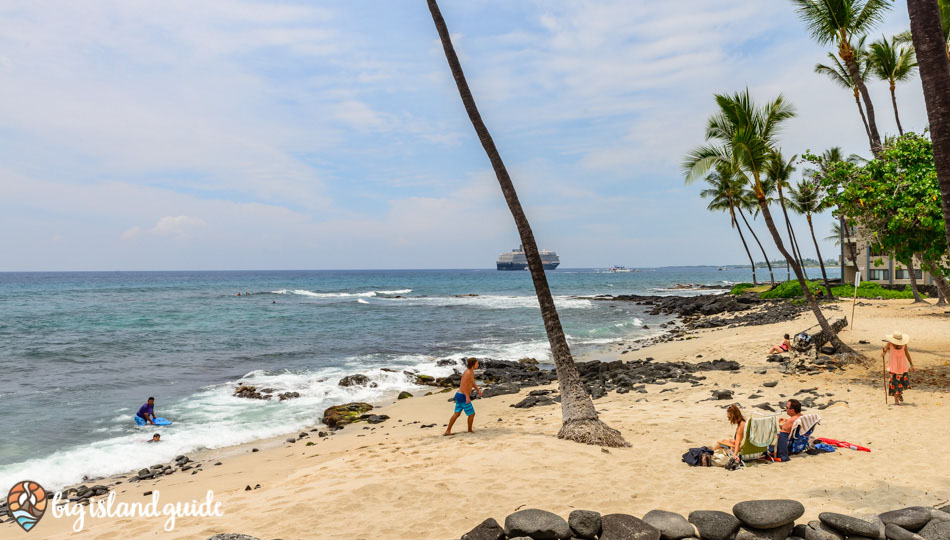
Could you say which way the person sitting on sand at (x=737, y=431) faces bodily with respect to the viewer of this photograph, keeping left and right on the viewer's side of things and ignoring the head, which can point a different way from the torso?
facing to the left of the viewer

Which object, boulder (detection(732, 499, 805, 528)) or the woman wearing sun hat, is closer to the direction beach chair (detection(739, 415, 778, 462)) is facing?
the woman wearing sun hat

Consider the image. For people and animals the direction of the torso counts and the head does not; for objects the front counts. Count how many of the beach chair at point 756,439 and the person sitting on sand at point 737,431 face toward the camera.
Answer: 0

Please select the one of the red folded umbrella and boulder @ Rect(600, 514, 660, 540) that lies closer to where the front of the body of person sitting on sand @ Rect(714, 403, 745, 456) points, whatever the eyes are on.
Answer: the boulder

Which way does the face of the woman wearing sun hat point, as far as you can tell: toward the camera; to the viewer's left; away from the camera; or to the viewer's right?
toward the camera

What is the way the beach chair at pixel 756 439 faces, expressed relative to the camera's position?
facing away from the viewer and to the left of the viewer

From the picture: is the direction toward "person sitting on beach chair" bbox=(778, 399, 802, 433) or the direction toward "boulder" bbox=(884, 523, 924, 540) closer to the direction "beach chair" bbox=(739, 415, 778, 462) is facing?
the person sitting on beach chair

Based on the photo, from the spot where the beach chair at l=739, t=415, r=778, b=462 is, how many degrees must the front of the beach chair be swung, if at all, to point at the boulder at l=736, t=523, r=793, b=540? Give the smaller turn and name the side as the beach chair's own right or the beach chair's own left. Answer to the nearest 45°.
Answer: approximately 135° to the beach chair's own left

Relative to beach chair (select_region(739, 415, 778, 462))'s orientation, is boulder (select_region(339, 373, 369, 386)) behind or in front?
in front

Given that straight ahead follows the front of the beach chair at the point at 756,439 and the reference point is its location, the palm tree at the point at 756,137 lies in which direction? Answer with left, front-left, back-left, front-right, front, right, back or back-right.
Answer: front-right

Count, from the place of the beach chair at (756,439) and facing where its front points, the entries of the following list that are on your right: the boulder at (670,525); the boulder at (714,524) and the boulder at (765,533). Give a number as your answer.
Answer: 0

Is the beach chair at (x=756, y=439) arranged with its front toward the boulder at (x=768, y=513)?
no

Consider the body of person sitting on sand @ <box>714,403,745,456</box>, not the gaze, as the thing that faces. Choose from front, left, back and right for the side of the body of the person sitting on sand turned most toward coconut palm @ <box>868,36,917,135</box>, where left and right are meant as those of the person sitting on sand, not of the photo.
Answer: right

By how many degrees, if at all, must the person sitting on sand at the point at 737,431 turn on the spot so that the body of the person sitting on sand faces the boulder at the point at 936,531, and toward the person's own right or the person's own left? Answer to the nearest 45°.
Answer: approximately 135° to the person's own left

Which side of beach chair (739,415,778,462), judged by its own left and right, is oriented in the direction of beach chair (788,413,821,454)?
right

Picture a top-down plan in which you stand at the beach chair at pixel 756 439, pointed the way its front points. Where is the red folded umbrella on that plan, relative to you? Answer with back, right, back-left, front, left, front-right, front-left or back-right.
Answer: right
